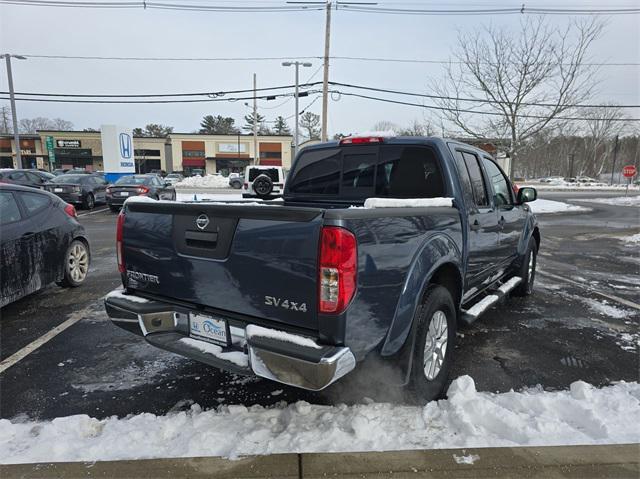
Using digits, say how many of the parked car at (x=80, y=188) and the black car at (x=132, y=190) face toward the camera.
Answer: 0

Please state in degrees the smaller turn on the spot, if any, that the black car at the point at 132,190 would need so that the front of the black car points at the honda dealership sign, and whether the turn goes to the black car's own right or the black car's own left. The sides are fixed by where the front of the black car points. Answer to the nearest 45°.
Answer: approximately 45° to the black car's own left

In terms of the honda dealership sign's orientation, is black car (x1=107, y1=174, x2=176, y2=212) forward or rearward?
forward

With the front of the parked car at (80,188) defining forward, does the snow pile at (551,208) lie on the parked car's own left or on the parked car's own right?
on the parked car's own right

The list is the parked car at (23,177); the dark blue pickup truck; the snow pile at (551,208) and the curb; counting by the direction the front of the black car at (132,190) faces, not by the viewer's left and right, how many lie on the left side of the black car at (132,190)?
1

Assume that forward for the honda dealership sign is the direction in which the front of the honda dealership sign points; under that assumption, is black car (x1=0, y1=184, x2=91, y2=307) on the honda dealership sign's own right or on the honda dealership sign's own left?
on the honda dealership sign's own right

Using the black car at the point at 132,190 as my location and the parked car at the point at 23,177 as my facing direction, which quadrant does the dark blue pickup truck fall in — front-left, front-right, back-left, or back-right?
back-left

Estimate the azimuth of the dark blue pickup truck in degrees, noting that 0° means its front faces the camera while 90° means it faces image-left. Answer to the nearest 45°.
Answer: approximately 225°

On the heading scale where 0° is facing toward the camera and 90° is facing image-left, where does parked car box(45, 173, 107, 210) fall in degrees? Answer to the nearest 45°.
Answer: approximately 225°

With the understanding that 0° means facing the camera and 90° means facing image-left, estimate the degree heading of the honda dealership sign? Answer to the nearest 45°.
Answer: approximately 315°

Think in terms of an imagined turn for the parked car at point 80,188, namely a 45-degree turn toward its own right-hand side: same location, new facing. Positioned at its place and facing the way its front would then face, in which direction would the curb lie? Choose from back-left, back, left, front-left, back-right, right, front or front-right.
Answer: right

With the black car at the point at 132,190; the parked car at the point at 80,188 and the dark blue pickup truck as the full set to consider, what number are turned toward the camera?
0

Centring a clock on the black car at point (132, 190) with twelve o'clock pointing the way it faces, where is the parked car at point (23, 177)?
The parked car is roughly at 9 o'clock from the black car.
